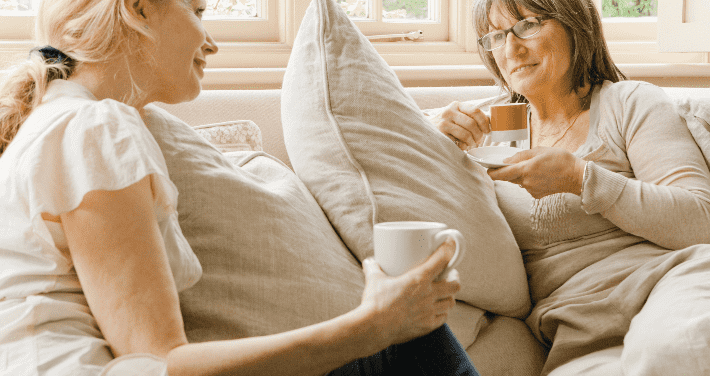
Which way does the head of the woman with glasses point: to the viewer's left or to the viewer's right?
to the viewer's left

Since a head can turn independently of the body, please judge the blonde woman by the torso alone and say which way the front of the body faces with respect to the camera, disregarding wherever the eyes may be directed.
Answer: to the viewer's right

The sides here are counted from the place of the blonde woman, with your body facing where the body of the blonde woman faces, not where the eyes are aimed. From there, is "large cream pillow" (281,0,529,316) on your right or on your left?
on your left

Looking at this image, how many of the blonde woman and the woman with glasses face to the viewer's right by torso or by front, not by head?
1

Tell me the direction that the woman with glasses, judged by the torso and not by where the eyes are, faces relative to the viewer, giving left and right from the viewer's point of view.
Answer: facing the viewer and to the left of the viewer

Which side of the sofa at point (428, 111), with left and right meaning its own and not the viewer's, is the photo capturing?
front

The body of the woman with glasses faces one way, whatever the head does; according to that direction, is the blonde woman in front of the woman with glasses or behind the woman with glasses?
in front

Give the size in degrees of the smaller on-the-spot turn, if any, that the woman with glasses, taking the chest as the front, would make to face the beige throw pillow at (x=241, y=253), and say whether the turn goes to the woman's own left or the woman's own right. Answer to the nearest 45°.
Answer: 0° — they already face it
